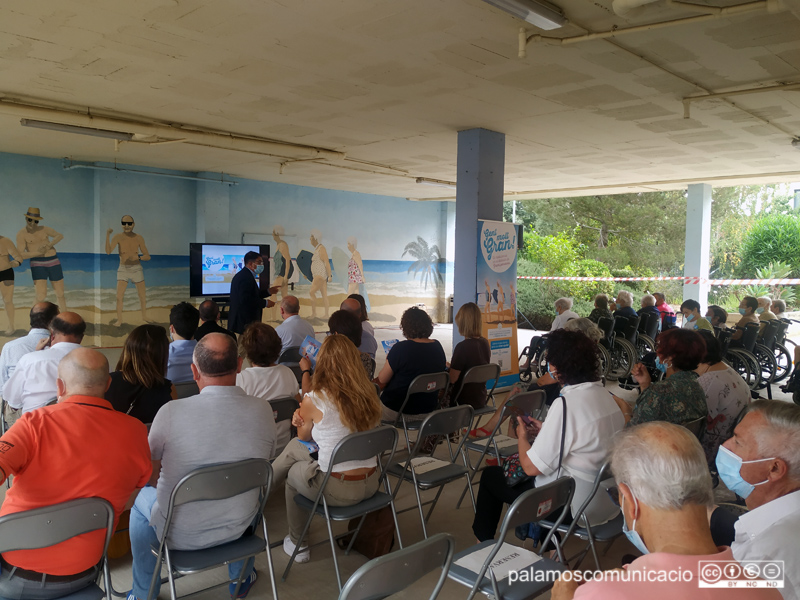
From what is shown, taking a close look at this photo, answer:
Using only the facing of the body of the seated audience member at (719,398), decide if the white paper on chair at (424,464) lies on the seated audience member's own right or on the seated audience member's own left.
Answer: on the seated audience member's own left

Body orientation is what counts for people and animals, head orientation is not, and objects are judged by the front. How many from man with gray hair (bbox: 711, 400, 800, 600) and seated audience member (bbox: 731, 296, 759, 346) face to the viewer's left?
2

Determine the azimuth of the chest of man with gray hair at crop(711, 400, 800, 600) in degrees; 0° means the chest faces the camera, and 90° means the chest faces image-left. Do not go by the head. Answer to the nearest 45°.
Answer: approximately 90°

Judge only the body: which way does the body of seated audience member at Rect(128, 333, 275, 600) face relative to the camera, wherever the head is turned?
away from the camera

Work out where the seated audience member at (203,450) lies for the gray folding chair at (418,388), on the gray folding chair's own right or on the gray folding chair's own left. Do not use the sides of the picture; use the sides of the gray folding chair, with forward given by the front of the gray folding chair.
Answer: on the gray folding chair's own left

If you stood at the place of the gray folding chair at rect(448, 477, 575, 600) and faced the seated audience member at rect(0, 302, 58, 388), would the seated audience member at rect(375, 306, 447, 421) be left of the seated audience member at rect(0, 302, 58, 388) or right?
right

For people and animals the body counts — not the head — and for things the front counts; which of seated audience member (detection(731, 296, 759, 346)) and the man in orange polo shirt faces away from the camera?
the man in orange polo shirt

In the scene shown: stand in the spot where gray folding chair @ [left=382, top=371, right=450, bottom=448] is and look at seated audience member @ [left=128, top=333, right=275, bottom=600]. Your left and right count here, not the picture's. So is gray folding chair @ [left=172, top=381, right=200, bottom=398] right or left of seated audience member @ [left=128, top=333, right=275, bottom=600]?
right

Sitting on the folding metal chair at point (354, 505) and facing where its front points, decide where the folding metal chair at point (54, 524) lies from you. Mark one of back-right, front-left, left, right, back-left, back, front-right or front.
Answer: left

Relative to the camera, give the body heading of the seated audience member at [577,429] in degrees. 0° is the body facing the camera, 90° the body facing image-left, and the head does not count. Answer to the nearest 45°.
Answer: approximately 135°

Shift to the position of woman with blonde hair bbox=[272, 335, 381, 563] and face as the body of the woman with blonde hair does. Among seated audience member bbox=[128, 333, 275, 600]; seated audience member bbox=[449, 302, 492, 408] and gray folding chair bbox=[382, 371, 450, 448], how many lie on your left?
1

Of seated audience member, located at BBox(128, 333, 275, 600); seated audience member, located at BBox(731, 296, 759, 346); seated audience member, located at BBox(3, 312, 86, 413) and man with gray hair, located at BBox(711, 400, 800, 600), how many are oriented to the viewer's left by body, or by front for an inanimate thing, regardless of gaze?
2

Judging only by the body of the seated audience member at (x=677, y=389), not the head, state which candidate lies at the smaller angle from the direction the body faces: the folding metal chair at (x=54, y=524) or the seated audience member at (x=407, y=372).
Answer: the seated audience member

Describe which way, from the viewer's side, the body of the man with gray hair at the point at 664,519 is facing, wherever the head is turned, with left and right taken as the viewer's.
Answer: facing away from the viewer and to the left of the viewer

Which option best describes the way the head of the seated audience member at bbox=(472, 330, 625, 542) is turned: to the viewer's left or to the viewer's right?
to the viewer's left

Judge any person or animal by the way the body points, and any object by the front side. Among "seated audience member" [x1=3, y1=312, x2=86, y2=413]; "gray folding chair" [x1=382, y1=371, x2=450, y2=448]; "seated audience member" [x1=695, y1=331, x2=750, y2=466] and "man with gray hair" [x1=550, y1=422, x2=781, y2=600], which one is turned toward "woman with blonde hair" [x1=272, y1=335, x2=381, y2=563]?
the man with gray hair

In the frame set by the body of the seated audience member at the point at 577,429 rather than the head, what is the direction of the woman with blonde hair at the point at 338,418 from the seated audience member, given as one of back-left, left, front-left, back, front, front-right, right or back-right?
front-left

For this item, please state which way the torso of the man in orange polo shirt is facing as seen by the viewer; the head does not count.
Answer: away from the camera
